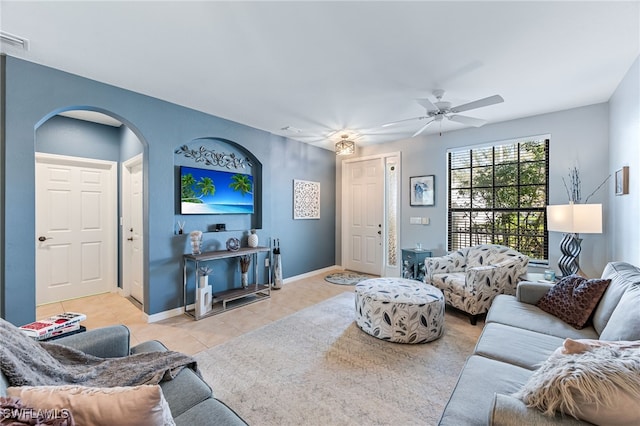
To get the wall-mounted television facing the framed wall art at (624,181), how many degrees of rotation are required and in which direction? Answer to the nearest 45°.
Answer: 0° — it already faces it

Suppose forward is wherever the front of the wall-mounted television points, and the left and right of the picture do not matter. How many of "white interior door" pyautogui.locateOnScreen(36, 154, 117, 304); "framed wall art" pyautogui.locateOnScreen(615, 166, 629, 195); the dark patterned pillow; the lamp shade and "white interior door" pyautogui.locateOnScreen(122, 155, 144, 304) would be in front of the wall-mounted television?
3

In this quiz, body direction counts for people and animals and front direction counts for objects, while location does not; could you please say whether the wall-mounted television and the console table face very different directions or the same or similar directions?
same or similar directions

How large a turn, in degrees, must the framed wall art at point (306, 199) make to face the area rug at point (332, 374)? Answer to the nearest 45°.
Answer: approximately 45° to its right

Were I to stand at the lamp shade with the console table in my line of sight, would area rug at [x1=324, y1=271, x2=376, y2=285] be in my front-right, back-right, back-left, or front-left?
front-right

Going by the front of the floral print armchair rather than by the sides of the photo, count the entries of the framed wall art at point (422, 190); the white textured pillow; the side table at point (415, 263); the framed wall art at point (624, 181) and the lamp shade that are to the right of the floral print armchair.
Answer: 2

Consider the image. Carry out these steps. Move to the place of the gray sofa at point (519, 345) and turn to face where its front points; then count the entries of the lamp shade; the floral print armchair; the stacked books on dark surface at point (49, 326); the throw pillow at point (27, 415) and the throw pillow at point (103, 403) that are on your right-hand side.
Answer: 2

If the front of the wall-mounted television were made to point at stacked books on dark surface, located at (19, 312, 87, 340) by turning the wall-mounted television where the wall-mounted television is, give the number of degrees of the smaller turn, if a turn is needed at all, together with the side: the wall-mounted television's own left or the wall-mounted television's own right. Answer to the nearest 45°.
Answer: approximately 90° to the wall-mounted television's own right

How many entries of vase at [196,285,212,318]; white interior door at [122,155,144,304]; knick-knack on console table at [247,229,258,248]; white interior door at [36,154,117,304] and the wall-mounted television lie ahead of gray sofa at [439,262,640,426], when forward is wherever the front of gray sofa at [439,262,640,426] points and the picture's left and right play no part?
5

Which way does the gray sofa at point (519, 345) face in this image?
to the viewer's left

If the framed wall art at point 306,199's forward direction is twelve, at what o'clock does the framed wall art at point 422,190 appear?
the framed wall art at point 422,190 is roughly at 11 o'clock from the framed wall art at point 306,199.

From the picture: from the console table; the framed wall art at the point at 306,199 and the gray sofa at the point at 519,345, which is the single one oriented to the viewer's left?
the gray sofa

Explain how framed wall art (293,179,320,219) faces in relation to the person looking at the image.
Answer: facing the viewer and to the right of the viewer

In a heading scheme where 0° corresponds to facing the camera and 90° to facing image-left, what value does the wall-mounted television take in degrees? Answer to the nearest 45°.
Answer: approximately 315°

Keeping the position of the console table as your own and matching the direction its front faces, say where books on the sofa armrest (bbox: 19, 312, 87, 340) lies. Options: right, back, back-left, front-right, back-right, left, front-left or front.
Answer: right

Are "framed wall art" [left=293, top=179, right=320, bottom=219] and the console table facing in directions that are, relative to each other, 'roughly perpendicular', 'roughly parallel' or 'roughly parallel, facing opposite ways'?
roughly parallel

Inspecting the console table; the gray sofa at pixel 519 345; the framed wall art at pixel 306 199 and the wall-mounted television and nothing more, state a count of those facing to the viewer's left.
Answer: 1

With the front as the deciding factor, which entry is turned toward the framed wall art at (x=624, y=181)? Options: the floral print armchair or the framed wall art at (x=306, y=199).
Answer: the framed wall art at (x=306, y=199)

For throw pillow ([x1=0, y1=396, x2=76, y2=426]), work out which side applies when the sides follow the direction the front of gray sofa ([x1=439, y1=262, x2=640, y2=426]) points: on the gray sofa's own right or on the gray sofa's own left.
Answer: on the gray sofa's own left

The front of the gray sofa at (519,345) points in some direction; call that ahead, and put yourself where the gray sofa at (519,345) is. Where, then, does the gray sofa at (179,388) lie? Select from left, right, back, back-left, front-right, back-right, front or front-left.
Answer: front-left

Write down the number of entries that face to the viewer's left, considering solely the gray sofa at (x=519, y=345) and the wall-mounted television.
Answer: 1

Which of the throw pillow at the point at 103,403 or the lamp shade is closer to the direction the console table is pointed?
the lamp shade
